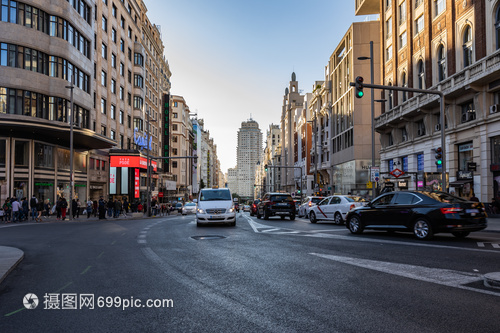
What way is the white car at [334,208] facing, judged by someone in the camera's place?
facing away from the viewer and to the left of the viewer

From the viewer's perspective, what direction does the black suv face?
away from the camera

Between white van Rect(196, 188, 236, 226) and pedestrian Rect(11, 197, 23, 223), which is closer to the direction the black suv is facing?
the pedestrian

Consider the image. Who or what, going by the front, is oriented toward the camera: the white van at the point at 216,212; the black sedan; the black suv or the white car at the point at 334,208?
the white van at the point at 216,212

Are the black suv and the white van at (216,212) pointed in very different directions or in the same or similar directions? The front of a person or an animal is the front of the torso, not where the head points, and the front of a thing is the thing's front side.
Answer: very different directions

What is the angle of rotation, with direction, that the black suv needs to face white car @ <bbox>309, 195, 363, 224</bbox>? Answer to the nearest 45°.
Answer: approximately 135° to its right

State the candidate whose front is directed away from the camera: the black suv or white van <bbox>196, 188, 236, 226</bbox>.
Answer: the black suv

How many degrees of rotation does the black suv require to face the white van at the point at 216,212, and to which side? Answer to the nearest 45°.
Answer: approximately 180°

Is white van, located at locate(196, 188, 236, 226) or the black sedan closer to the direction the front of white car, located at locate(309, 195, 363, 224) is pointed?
the white van

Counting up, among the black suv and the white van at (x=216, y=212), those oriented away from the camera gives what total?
1

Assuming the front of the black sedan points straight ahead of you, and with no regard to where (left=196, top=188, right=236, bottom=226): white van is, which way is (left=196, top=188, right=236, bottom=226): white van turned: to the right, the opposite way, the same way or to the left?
the opposite way

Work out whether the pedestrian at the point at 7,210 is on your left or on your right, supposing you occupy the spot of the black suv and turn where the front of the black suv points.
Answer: on your left

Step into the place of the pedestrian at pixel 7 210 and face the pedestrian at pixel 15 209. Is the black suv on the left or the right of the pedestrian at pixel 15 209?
left
